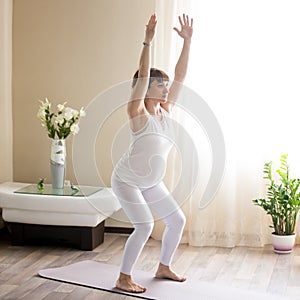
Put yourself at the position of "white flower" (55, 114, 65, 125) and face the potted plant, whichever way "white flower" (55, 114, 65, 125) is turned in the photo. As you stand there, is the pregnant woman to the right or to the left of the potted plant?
right

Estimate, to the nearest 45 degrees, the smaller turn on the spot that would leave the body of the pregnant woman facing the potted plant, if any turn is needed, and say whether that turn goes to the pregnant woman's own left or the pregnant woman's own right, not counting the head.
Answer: approximately 90° to the pregnant woman's own left

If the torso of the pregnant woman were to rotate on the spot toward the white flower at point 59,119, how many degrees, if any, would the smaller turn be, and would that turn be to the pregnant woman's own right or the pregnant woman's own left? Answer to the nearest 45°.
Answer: approximately 180°

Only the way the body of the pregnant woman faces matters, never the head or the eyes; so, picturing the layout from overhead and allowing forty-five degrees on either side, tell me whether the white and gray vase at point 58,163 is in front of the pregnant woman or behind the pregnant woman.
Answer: behind

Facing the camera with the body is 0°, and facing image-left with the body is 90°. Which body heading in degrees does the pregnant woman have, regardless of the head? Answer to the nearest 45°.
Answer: approximately 315°
